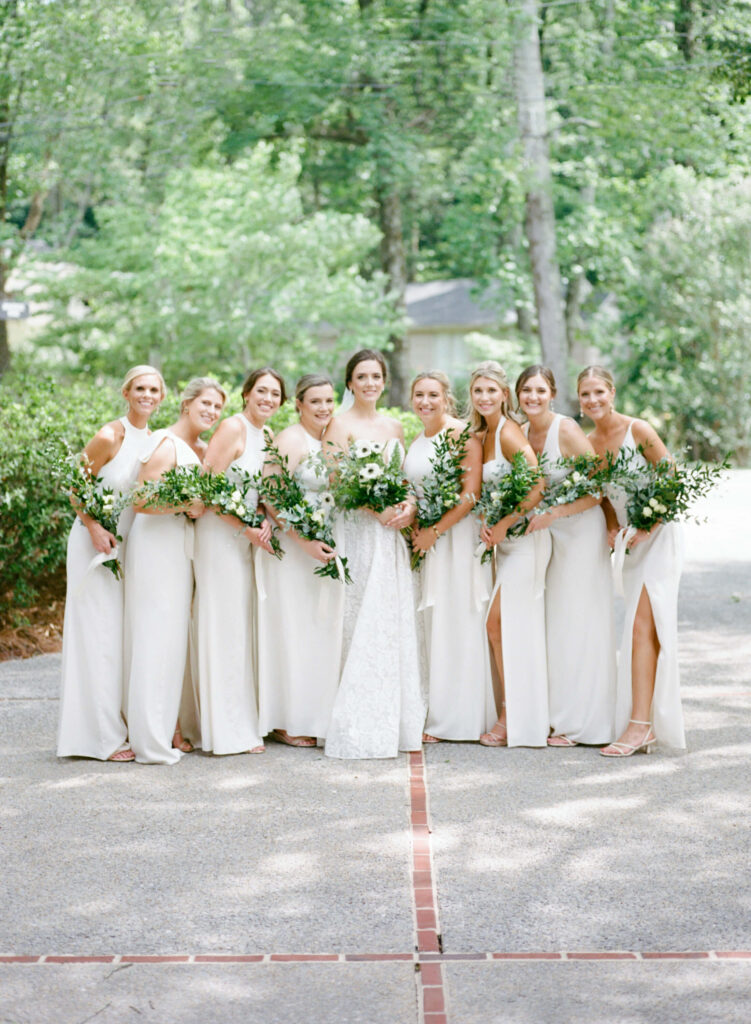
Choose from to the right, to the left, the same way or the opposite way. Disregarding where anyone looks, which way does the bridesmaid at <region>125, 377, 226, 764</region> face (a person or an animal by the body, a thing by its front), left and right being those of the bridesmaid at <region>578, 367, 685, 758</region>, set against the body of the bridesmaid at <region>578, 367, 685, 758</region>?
to the left

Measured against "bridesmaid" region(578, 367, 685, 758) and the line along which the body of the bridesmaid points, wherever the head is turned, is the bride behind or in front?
in front

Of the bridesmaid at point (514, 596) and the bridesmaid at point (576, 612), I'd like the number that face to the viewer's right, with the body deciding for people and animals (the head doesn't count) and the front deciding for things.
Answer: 0

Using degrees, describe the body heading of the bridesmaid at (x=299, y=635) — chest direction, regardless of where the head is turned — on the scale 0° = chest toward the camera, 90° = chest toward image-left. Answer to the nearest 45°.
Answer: approximately 315°

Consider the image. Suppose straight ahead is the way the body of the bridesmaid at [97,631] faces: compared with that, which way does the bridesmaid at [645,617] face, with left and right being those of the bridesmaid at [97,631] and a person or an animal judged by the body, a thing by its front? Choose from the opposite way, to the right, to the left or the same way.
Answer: to the right

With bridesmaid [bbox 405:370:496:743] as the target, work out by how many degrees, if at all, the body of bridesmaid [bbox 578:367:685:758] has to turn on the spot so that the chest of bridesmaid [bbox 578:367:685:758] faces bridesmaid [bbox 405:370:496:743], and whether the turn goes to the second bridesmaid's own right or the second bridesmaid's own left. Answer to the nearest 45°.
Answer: approximately 45° to the second bridesmaid's own right

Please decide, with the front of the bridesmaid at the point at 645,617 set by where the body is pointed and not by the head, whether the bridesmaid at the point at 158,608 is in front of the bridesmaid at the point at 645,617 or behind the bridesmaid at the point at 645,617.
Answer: in front
